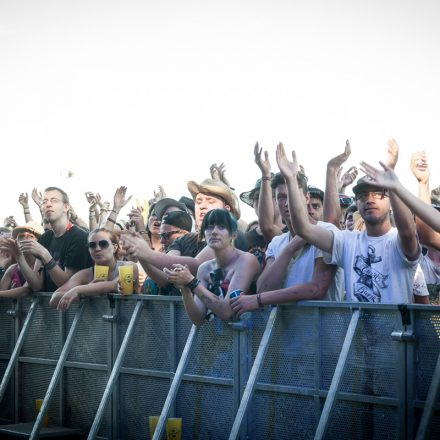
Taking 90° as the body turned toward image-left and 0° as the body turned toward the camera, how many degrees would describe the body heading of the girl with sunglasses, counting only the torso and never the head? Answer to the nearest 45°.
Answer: approximately 45°

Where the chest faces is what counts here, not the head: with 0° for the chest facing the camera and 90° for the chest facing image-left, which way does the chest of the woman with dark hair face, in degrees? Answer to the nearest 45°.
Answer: approximately 45°

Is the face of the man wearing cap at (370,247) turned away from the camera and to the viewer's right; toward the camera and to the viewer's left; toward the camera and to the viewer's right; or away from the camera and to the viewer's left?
toward the camera and to the viewer's left

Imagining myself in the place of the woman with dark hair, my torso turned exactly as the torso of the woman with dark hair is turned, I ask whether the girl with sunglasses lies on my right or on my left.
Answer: on my right

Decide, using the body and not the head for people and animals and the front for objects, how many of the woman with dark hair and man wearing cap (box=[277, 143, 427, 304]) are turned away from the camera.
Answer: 0

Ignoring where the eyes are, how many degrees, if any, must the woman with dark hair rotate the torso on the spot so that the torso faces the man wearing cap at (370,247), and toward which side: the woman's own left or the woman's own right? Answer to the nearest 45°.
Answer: approximately 90° to the woman's own left

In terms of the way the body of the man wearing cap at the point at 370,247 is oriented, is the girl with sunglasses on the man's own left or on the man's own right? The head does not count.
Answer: on the man's own right
